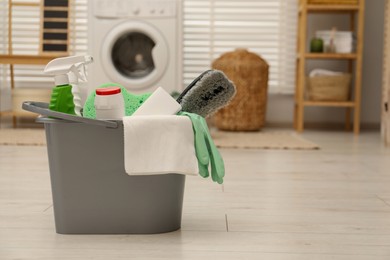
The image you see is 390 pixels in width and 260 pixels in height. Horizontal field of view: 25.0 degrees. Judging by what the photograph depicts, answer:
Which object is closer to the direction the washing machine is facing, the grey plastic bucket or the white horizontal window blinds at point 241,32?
the grey plastic bucket

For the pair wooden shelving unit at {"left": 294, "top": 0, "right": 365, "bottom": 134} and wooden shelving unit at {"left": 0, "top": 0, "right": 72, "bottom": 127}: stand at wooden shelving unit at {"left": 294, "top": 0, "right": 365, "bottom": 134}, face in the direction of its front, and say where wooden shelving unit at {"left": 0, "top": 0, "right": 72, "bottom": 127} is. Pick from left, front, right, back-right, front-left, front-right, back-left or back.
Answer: right

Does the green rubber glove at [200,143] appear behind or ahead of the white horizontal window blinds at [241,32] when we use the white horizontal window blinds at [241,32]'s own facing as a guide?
ahead

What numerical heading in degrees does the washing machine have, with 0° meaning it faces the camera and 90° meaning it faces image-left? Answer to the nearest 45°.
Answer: approximately 0°

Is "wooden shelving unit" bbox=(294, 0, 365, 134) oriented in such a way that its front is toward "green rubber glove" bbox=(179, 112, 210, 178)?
yes

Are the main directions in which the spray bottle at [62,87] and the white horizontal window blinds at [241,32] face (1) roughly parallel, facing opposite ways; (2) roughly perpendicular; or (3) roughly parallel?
roughly perpendicular

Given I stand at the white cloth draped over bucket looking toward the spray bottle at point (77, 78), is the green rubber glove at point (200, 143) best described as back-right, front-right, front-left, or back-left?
back-right

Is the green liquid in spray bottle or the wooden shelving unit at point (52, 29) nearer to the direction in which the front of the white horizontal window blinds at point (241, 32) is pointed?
the green liquid in spray bottle

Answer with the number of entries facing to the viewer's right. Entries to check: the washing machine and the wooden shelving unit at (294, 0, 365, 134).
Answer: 0
